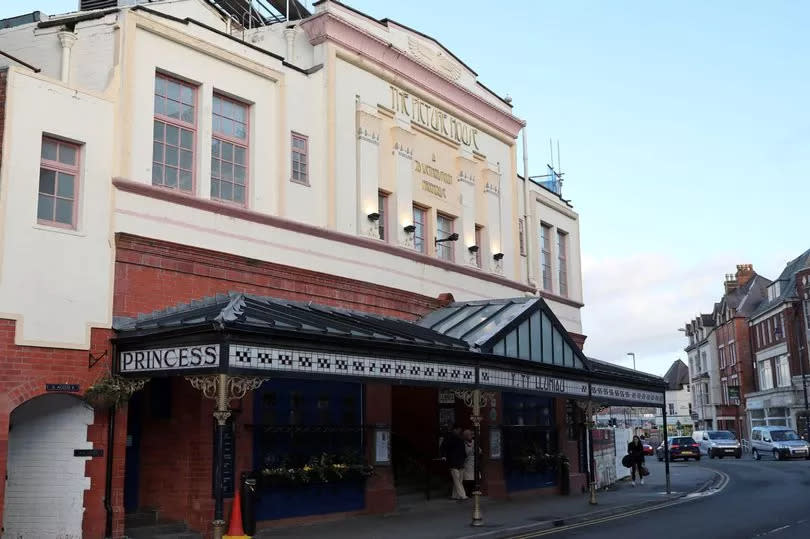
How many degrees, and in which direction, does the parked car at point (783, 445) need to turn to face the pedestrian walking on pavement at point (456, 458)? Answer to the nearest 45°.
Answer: approximately 45° to its right

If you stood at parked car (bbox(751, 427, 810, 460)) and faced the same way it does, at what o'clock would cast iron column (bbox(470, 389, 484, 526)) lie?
The cast iron column is roughly at 2 o'clock from the parked car.

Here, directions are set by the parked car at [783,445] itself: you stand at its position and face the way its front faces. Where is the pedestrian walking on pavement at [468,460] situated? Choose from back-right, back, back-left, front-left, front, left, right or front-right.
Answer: front-right

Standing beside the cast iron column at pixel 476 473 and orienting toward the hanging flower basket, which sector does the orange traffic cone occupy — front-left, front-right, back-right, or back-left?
front-left

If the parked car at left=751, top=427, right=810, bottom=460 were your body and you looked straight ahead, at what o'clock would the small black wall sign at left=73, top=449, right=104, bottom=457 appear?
The small black wall sign is roughly at 2 o'clock from the parked car.

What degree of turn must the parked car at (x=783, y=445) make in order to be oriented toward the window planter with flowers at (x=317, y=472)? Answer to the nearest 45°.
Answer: approximately 45° to its right

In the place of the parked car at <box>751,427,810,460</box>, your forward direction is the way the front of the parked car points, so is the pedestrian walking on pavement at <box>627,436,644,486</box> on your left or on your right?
on your right
